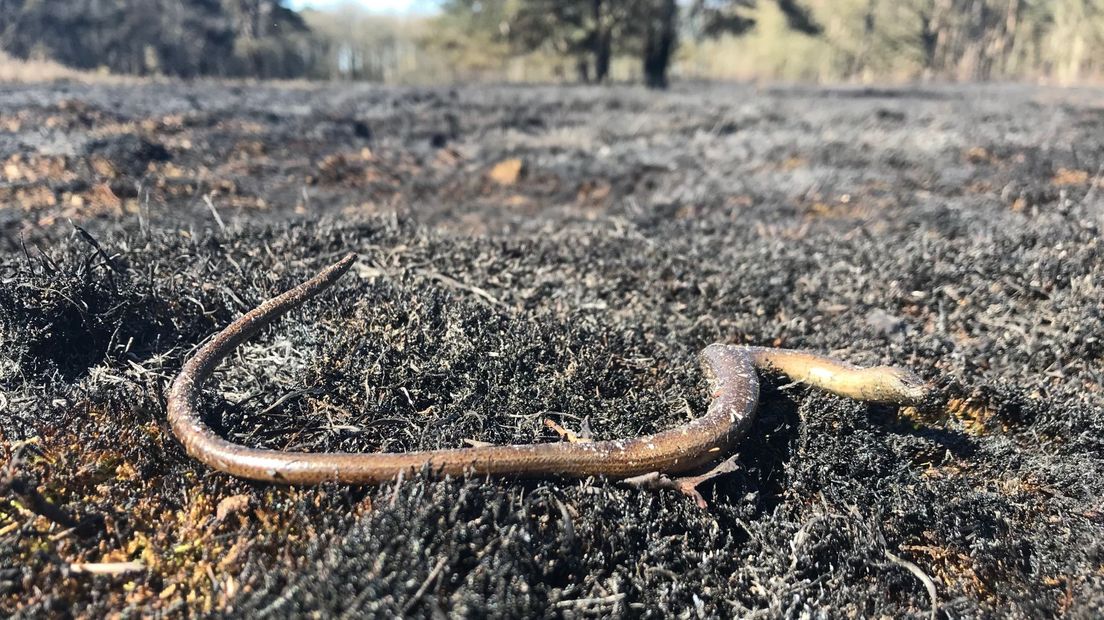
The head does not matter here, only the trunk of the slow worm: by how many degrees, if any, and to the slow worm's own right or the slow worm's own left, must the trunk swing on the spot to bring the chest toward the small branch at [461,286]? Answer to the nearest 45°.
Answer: approximately 90° to the slow worm's own left

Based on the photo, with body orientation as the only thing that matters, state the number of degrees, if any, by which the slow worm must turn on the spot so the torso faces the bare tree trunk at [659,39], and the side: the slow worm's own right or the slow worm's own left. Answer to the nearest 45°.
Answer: approximately 90° to the slow worm's own left

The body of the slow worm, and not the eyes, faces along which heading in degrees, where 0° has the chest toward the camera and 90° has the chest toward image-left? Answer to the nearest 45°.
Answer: approximately 270°

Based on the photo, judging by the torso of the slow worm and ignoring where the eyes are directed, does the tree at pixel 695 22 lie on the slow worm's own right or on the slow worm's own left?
on the slow worm's own left

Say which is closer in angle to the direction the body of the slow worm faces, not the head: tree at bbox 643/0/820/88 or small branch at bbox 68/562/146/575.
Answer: the tree

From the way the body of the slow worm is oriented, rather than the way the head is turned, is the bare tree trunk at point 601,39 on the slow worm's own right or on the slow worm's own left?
on the slow worm's own left
